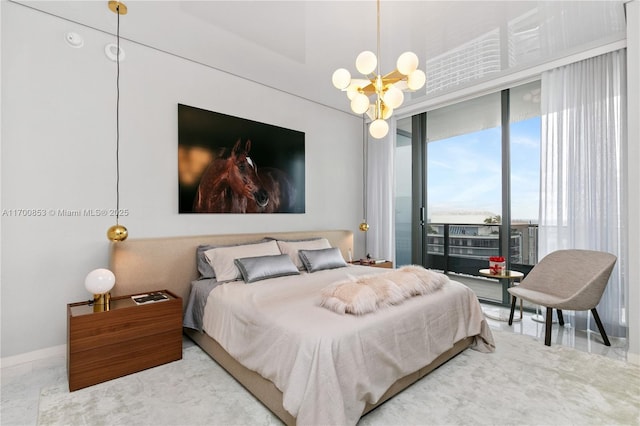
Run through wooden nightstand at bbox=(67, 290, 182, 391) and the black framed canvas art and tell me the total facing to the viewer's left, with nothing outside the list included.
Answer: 0

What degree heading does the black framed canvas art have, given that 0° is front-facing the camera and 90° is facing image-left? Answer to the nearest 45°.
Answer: approximately 315°

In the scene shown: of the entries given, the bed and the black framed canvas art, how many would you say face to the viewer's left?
0

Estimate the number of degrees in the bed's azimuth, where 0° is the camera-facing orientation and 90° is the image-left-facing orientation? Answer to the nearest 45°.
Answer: approximately 315°

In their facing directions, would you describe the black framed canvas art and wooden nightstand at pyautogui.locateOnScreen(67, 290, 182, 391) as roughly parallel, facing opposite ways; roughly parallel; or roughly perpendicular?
roughly parallel

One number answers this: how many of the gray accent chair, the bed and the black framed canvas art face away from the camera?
0

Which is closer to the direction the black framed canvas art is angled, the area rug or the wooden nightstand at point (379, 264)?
the area rug

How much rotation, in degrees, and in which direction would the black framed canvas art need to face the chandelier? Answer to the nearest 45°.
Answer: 0° — it already faces it

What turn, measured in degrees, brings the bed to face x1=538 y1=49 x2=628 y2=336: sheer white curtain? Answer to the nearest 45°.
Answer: approximately 45° to its left

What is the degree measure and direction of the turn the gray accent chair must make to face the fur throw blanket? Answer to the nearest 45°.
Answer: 0° — it already faces it

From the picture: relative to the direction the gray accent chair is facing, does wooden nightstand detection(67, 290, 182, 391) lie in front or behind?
in front

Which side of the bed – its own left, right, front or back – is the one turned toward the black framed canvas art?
back
